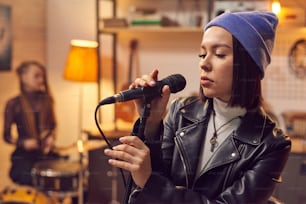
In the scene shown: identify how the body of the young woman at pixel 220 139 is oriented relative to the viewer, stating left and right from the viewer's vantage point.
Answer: facing the viewer and to the left of the viewer

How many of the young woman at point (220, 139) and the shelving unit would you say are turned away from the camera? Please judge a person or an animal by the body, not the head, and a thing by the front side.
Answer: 0

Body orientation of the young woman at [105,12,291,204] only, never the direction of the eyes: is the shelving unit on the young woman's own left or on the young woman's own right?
on the young woman's own right

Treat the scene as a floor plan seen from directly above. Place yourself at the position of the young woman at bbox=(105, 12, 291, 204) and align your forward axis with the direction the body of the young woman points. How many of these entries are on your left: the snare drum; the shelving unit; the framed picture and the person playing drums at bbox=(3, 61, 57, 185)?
0

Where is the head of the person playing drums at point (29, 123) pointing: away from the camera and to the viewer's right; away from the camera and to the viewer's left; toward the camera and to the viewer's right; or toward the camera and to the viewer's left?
toward the camera and to the viewer's right

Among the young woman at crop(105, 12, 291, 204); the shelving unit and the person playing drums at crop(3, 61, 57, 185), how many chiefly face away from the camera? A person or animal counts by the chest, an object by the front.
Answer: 0

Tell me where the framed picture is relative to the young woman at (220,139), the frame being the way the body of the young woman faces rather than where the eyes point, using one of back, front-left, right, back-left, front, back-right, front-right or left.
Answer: right

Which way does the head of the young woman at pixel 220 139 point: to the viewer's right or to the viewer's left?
to the viewer's left

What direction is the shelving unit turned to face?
toward the camera

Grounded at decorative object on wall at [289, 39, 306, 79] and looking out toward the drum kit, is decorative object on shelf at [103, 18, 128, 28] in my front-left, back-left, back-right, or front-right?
front-right

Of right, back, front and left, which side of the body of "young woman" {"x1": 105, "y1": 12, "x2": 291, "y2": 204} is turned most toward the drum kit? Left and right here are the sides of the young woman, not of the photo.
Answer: right

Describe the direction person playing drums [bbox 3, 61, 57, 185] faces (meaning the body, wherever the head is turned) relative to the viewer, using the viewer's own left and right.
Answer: facing the viewer and to the right of the viewer
